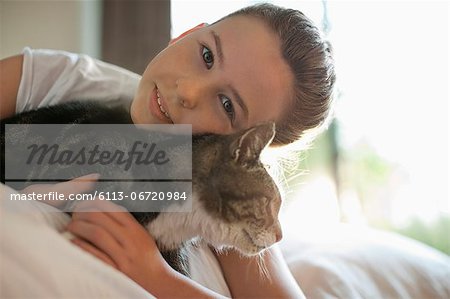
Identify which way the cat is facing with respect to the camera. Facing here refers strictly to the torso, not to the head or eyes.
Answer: to the viewer's right
